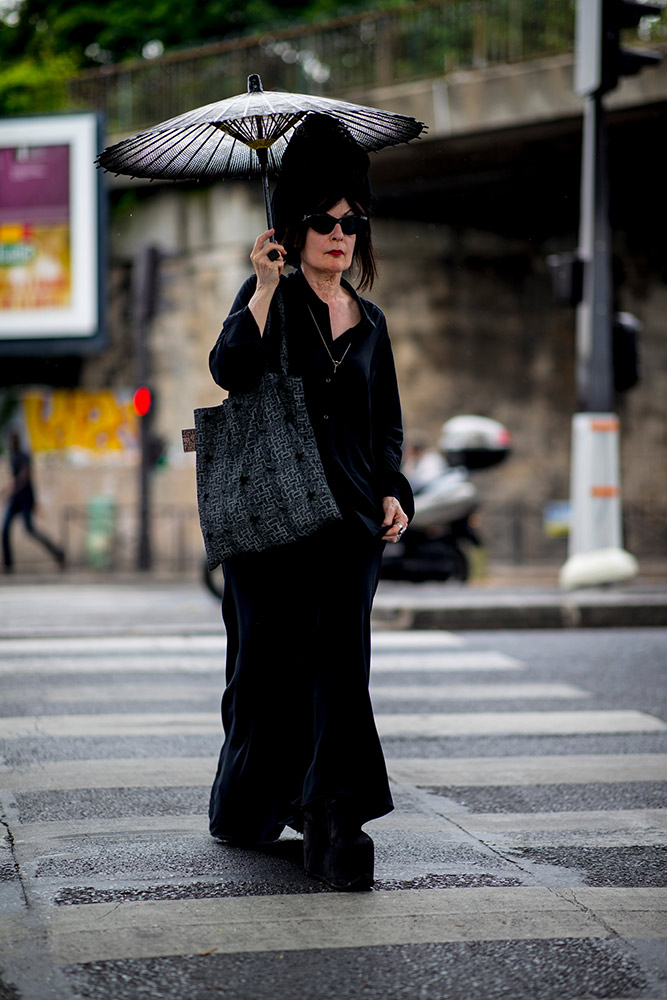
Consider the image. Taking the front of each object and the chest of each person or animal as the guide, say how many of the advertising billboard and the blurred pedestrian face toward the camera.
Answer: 1

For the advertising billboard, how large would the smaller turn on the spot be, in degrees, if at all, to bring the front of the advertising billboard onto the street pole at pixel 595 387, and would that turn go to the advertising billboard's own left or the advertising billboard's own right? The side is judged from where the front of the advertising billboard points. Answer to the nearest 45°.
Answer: approximately 45° to the advertising billboard's own left

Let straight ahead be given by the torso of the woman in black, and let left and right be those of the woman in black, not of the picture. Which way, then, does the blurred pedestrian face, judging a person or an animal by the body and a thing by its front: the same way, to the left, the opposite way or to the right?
to the right

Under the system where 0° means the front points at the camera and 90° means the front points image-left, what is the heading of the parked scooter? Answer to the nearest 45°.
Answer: approximately 90°

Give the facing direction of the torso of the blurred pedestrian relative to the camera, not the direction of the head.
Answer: to the viewer's left

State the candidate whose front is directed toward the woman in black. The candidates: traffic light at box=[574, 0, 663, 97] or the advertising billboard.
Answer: the advertising billboard

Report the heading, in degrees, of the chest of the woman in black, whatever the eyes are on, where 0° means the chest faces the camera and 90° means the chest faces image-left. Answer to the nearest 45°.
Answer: approximately 0°
